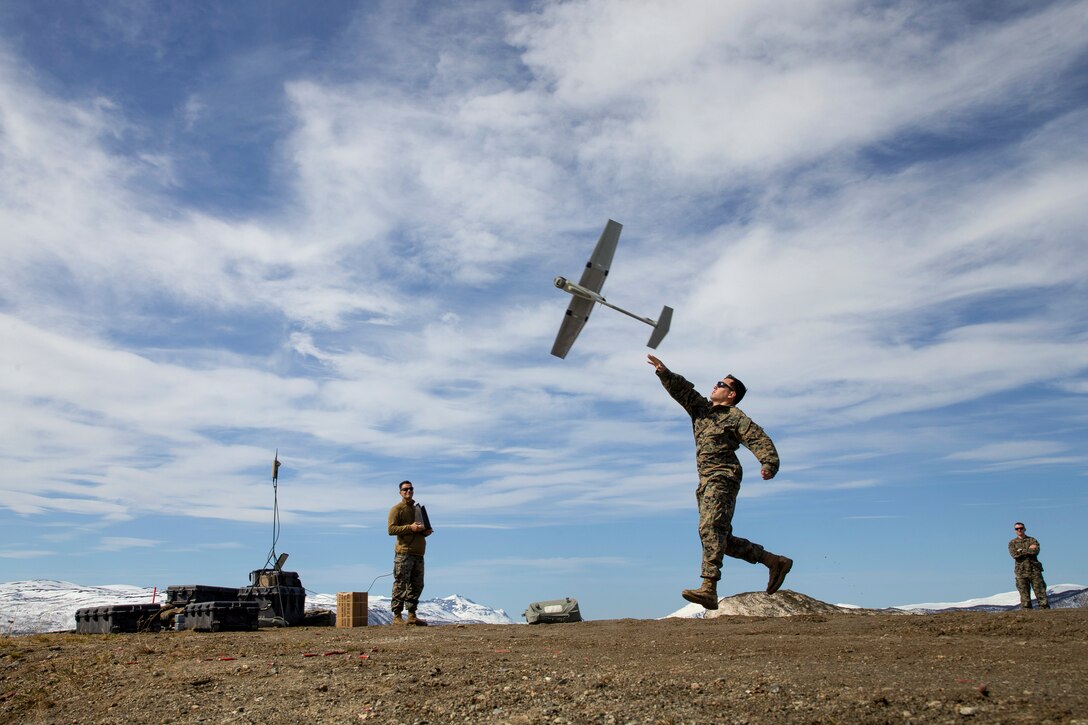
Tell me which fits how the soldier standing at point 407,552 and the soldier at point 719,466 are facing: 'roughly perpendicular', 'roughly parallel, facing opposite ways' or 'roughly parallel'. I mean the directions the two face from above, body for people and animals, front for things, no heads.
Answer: roughly perpendicular

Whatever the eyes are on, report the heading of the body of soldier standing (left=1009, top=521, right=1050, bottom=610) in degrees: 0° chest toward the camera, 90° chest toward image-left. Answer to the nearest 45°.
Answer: approximately 0°

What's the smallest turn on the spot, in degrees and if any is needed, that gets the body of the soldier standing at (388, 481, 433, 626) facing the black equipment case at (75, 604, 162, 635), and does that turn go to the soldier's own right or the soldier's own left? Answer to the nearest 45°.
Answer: approximately 135° to the soldier's own right

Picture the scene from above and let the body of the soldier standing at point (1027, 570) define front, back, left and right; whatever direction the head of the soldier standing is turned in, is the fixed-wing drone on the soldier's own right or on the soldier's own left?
on the soldier's own right

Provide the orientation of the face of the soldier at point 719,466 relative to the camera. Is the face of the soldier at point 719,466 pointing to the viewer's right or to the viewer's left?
to the viewer's left

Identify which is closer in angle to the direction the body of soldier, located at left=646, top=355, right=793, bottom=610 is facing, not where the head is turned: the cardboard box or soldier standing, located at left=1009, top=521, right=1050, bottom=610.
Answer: the cardboard box

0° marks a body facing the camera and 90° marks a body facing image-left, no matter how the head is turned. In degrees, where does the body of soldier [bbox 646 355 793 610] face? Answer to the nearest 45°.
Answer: approximately 45°
